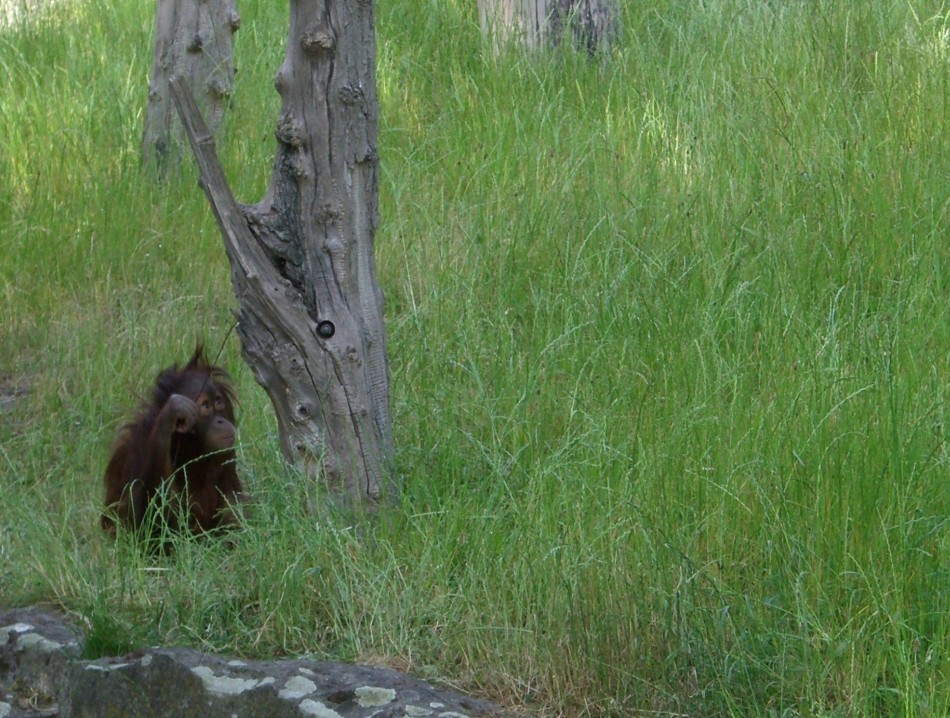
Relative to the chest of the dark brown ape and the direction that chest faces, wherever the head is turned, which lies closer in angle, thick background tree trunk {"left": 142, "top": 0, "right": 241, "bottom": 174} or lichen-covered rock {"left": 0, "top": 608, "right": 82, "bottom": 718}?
the lichen-covered rock

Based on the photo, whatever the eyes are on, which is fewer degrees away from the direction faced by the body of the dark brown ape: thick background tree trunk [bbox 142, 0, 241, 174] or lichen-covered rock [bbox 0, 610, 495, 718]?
the lichen-covered rock

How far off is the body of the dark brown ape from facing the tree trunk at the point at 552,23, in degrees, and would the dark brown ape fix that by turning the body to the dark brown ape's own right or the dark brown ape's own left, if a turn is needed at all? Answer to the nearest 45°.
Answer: approximately 90° to the dark brown ape's own left

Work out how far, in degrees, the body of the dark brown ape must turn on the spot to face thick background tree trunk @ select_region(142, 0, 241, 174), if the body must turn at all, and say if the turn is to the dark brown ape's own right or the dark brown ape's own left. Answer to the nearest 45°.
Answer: approximately 135° to the dark brown ape's own left

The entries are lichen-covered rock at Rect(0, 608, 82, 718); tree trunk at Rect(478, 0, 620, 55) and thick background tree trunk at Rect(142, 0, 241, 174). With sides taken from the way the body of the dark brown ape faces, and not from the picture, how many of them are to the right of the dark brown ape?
1

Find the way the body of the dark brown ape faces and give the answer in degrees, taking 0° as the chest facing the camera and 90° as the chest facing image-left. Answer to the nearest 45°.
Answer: approximately 315°

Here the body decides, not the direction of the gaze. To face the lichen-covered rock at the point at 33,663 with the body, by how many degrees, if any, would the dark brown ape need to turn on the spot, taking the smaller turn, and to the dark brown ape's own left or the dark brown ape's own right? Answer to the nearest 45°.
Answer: approximately 90° to the dark brown ape's own right
